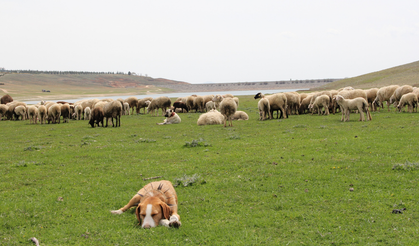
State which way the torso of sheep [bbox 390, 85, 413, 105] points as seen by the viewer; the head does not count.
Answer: to the viewer's left

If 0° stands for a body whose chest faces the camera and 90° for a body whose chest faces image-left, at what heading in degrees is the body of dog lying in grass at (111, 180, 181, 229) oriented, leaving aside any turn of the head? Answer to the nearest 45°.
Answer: approximately 0°

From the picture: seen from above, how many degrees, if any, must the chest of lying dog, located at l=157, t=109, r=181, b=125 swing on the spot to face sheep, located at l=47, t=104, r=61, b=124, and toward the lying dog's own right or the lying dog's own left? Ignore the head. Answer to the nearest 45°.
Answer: approximately 45° to the lying dog's own right

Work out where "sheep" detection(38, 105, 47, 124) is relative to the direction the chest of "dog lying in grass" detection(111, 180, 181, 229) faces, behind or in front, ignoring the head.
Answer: behind

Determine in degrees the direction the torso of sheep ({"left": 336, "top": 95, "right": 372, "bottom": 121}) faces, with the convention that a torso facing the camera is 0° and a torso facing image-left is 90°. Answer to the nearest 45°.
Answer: approximately 90°
